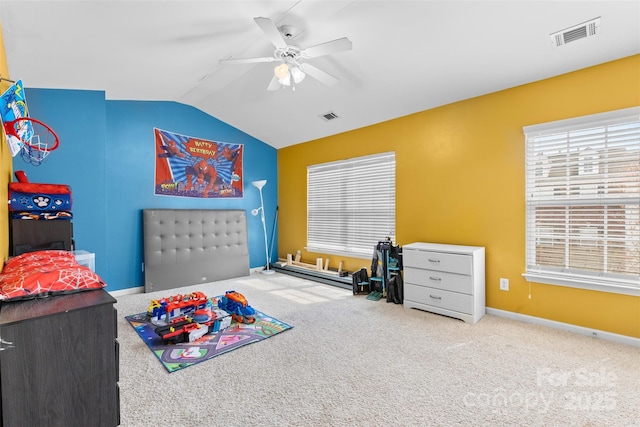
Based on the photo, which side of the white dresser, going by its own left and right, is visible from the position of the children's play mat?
front

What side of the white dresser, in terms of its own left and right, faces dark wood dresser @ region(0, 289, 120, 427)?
front

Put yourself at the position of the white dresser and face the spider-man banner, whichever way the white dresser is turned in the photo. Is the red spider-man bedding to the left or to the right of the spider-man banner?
left

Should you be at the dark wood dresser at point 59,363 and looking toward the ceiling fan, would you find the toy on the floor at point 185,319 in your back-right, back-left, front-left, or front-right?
front-left

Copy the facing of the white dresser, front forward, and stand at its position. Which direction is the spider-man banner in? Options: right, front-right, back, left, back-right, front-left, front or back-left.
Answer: front-right

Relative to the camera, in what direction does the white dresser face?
facing the viewer and to the left of the viewer

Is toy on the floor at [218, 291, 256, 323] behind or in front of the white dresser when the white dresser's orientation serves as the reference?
in front

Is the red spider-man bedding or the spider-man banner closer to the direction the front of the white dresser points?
the red spider-man bedding

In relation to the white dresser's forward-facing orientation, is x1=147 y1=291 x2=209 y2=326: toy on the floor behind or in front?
in front
